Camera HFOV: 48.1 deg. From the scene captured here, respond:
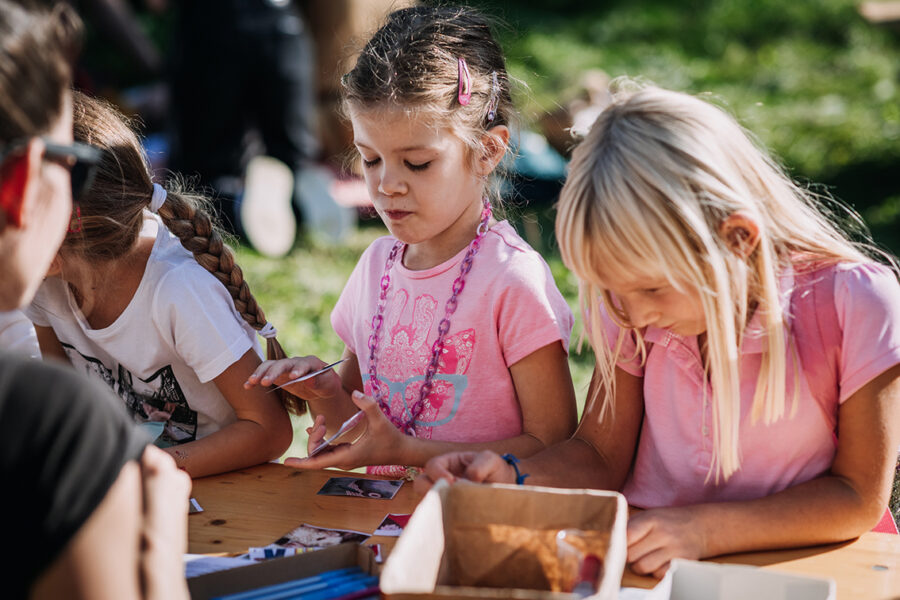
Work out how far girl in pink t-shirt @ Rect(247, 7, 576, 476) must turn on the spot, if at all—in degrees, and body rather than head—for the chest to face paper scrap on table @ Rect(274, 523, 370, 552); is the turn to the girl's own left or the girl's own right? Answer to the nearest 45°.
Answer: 0° — they already face it

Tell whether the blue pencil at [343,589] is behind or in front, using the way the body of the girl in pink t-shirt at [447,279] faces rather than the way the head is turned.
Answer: in front

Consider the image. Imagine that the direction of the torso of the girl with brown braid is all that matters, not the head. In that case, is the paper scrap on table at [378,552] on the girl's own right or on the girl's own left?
on the girl's own left

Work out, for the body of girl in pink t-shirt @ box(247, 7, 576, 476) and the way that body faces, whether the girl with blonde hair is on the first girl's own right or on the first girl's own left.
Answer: on the first girl's own left

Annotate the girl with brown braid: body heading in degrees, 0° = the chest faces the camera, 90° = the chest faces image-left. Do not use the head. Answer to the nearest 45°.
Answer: approximately 45°

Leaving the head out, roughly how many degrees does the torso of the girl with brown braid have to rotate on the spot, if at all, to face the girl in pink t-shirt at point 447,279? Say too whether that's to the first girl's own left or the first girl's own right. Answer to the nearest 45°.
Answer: approximately 135° to the first girl's own left

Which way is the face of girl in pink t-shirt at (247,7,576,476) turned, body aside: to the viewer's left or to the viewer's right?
to the viewer's left

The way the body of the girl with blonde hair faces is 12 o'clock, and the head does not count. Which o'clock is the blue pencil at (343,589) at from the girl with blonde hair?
The blue pencil is roughly at 12 o'clock from the girl with blonde hair.

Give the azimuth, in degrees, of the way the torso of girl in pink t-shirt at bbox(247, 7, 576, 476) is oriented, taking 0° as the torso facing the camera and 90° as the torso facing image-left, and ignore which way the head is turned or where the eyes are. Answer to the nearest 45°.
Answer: approximately 45°

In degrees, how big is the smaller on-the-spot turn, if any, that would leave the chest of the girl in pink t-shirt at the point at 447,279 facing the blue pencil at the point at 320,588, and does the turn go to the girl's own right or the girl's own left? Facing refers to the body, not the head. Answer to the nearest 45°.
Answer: approximately 45° to the girl's own left

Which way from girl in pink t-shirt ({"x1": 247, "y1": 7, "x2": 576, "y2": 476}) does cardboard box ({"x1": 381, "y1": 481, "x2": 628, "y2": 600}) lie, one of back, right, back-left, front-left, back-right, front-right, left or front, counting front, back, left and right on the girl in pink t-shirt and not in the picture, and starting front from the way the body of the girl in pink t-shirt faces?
front-left

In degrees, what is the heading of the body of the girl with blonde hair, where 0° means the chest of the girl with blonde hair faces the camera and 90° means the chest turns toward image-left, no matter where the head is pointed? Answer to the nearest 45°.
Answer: approximately 45°
